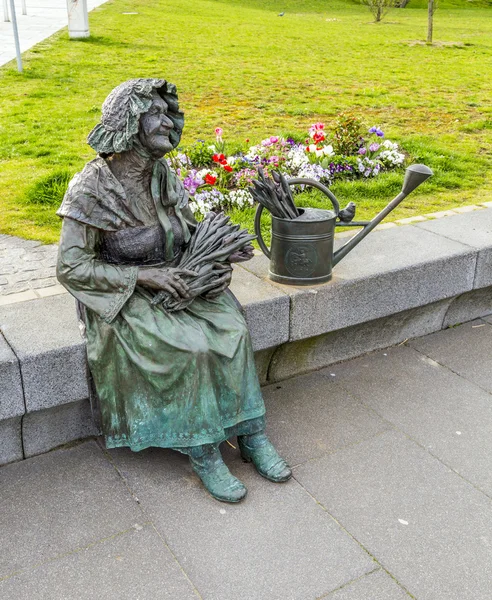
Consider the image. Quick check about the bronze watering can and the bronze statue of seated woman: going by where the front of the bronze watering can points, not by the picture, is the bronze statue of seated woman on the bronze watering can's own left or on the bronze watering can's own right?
on the bronze watering can's own right

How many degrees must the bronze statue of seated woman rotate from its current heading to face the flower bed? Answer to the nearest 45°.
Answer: approximately 135° to its left

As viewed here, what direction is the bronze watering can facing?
to the viewer's right

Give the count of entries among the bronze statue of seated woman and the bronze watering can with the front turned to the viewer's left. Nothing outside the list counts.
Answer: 0

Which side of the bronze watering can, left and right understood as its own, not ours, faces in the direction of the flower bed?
left

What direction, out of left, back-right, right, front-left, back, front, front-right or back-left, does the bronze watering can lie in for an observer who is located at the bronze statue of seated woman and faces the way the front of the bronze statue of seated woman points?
left
